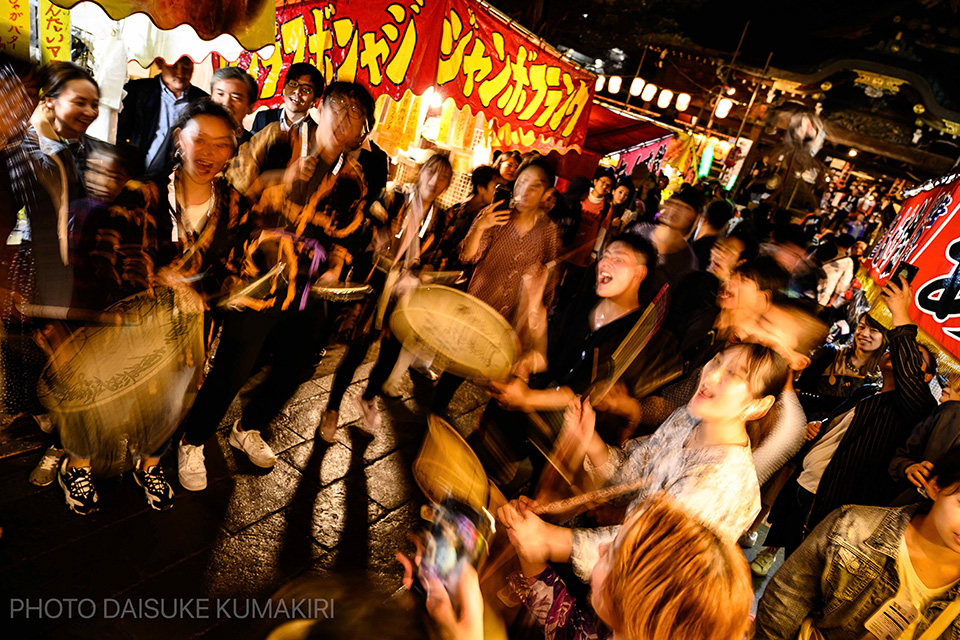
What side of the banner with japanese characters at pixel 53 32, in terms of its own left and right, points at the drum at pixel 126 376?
front

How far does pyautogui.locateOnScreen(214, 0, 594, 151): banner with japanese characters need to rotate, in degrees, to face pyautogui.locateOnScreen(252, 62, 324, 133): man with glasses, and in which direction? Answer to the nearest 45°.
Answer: approximately 45° to its right

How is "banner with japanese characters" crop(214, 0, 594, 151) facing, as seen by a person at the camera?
facing the viewer

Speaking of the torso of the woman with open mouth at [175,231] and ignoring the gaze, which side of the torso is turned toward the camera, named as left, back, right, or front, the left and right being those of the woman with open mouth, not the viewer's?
front

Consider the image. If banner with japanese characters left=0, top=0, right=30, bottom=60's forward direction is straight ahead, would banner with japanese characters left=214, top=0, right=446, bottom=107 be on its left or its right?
on its left

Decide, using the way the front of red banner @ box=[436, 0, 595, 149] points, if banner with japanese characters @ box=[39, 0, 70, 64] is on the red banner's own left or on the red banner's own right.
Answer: on the red banner's own right

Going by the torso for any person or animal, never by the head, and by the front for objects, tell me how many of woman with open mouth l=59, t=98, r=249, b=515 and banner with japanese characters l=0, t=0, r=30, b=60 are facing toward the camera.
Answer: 2

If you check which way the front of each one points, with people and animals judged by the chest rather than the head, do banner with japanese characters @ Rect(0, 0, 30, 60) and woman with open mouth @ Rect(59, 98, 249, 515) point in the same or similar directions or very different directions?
same or similar directions
